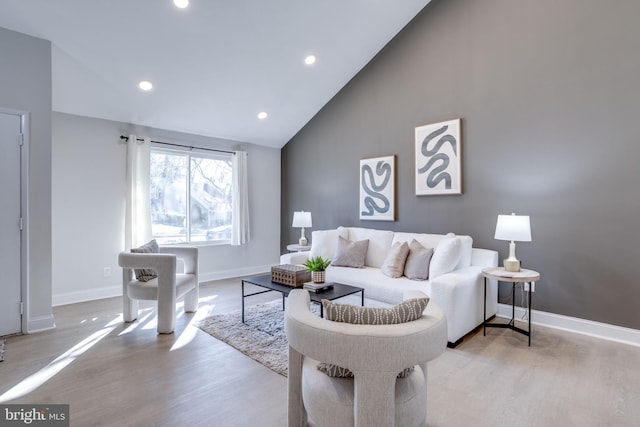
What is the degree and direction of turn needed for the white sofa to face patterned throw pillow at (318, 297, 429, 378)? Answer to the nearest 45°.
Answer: approximately 45° to its left

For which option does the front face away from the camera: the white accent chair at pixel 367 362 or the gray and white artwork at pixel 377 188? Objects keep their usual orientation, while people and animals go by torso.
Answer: the white accent chair

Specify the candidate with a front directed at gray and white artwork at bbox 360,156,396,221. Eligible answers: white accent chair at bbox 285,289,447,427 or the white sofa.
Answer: the white accent chair

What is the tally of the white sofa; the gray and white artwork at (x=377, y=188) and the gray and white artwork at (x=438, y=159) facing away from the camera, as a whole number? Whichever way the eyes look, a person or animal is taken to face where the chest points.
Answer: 0

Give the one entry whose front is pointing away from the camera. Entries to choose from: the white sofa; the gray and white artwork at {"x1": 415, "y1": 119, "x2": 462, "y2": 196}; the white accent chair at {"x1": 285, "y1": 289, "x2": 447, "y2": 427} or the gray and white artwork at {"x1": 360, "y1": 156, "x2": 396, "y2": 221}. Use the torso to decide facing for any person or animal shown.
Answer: the white accent chair

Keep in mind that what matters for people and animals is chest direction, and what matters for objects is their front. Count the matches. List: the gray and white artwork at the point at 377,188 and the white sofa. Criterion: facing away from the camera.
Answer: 0

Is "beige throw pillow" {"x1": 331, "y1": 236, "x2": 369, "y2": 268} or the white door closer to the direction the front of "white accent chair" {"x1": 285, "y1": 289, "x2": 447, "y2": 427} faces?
the beige throw pillow

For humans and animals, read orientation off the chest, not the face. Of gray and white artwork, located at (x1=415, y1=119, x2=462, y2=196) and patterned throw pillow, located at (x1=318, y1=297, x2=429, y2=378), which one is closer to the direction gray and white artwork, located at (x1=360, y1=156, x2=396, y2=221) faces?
the patterned throw pillow

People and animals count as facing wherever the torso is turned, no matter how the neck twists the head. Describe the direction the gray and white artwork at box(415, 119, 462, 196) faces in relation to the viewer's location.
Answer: facing the viewer and to the left of the viewer

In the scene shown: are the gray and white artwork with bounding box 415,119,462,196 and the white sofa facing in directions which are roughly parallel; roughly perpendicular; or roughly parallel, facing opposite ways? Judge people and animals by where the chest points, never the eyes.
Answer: roughly parallel

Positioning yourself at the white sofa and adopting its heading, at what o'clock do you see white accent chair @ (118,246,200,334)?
The white accent chair is roughly at 1 o'clock from the white sofa.

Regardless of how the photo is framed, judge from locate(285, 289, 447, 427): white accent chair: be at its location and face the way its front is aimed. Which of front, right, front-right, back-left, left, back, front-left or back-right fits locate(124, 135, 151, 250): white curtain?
front-left

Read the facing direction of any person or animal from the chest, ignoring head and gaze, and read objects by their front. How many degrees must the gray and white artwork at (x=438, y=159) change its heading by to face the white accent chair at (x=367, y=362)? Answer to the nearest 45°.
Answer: approximately 45° to its left

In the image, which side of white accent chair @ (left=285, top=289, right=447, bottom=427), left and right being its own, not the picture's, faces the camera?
back

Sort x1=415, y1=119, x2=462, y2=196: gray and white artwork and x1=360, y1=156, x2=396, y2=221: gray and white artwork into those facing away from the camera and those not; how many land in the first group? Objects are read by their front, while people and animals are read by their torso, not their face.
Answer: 0

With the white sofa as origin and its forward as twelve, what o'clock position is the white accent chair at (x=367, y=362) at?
The white accent chair is roughly at 11 o'clock from the white sofa.

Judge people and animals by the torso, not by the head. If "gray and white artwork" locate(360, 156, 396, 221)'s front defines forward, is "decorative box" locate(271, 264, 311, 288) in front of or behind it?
in front

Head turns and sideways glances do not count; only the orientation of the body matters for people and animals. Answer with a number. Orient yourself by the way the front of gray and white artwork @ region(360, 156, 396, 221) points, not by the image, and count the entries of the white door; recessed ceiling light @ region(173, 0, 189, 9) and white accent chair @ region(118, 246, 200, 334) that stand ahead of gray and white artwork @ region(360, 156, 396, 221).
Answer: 3
